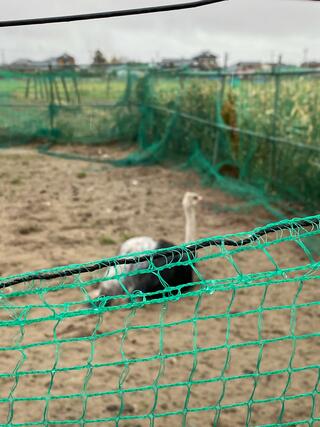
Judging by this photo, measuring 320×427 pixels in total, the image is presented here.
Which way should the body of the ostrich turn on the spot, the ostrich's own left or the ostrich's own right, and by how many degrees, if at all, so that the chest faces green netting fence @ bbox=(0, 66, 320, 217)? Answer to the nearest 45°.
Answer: approximately 90° to the ostrich's own left

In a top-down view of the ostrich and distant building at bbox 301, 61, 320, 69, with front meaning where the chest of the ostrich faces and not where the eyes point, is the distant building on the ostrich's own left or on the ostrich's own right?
on the ostrich's own left

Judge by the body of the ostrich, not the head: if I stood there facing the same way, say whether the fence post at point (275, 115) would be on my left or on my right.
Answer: on my left

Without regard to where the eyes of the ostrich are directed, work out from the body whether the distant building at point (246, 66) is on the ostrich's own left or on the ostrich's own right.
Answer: on the ostrich's own left

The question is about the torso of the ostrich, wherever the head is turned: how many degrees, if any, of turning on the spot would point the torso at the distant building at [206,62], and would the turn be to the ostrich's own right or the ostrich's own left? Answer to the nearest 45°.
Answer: approximately 90° to the ostrich's own left

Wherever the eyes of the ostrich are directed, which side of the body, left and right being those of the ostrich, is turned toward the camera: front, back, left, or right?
right
